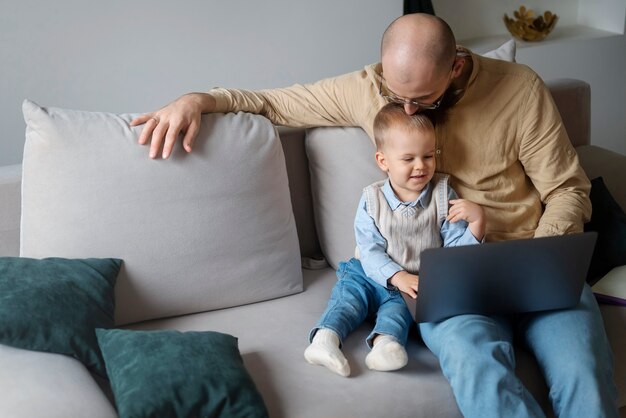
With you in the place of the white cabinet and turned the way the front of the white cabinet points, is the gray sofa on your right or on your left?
on your right

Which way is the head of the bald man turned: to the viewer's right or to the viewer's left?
to the viewer's left

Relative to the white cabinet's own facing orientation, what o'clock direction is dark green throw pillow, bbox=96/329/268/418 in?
The dark green throw pillow is roughly at 2 o'clock from the white cabinet.

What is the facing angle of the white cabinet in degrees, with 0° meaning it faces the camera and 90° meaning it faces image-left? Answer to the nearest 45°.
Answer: approximately 315°
